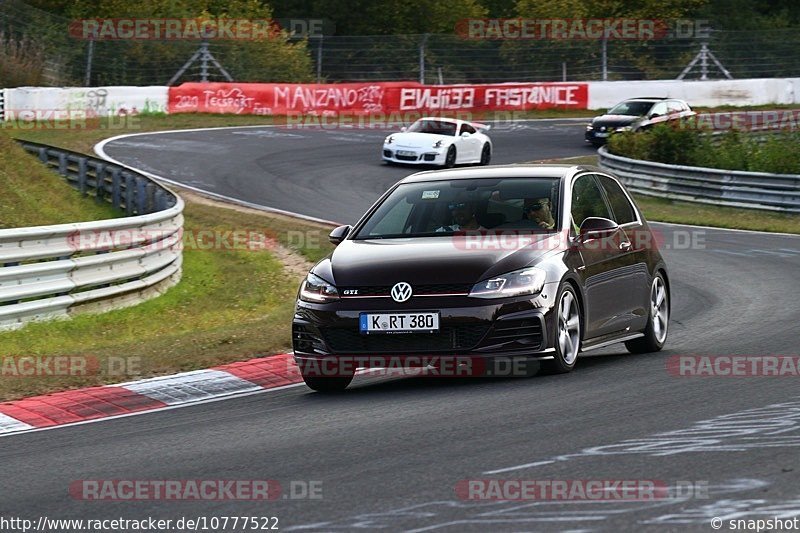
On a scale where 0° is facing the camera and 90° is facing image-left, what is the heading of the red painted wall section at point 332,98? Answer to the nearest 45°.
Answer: approximately 0°

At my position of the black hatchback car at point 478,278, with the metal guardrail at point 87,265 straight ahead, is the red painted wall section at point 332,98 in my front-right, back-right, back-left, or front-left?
front-right

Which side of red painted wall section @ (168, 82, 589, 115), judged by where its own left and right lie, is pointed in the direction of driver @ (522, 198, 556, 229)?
front

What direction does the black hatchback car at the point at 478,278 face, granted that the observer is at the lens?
facing the viewer and to the left of the viewer

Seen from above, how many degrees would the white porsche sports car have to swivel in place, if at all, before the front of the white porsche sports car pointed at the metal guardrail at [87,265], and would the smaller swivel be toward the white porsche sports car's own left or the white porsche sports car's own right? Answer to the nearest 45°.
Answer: approximately 45° to the white porsche sports car's own left

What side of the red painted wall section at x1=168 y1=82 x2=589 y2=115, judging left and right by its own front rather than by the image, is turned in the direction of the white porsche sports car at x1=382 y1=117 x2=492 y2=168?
front

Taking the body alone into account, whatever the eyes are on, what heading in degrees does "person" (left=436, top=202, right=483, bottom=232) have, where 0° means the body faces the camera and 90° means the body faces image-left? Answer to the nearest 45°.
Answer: approximately 45°

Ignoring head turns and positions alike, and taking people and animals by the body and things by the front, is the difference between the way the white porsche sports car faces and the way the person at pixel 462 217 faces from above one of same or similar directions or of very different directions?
same or similar directions

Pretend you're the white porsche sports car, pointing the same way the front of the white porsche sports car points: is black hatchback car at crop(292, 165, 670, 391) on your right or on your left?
on your left

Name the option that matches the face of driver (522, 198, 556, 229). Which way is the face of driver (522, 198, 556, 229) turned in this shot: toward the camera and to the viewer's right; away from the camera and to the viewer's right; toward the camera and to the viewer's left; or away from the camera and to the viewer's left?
toward the camera and to the viewer's left

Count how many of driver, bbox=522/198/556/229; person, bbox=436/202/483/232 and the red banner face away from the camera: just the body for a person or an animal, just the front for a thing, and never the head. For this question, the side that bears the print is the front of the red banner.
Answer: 0

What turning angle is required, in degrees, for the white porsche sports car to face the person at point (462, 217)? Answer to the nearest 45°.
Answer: approximately 45° to its left

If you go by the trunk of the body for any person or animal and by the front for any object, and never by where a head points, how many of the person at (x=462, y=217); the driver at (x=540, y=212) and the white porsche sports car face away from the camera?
0

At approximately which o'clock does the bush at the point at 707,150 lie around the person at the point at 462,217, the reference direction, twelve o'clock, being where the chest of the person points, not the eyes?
The bush is roughly at 5 o'clock from the person.

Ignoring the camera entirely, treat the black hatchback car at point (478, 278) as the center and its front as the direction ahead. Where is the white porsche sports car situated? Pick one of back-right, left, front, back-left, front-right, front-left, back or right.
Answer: back-right

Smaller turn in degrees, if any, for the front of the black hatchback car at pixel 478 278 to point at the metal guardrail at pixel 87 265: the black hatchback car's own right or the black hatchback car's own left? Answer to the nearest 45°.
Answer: approximately 90° to the black hatchback car's own right

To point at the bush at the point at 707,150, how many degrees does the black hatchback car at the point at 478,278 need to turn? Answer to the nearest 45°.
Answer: approximately 135° to its right
